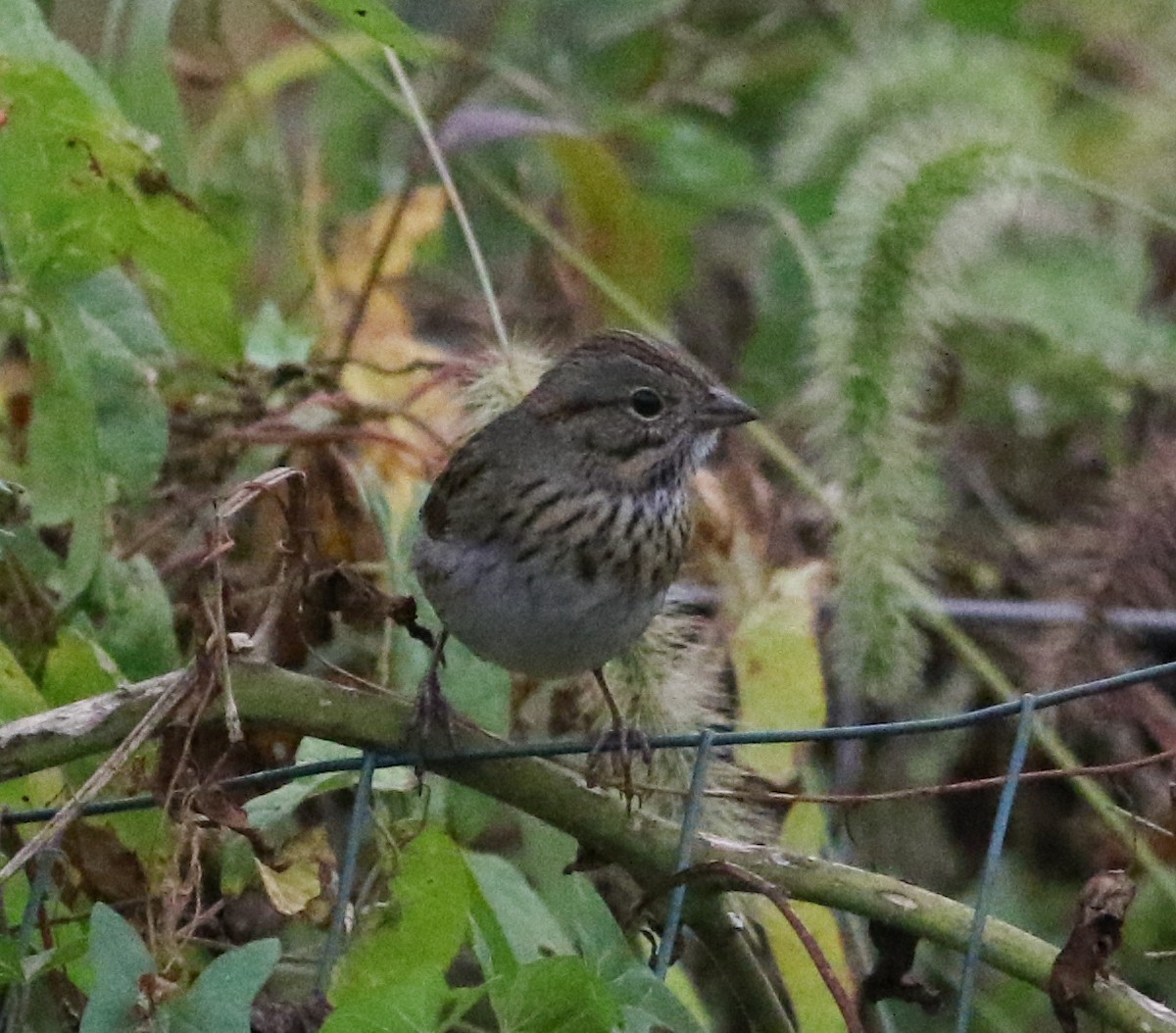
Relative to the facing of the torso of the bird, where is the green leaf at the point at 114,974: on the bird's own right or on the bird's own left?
on the bird's own right

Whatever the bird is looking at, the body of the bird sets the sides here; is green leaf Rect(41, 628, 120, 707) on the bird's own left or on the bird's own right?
on the bird's own right

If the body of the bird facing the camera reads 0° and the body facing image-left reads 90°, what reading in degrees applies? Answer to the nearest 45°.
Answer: approximately 315°

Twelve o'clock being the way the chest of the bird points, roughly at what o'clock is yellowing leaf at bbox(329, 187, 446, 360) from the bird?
The yellowing leaf is roughly at 7 o'clock from the bird.

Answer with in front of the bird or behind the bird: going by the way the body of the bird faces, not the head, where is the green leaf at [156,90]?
behind

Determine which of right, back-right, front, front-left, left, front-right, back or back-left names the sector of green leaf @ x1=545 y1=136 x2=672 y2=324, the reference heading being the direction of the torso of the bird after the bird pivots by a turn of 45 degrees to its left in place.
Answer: left

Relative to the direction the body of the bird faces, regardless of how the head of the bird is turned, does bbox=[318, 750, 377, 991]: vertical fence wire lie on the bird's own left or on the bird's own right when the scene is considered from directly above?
on the bird's own right
